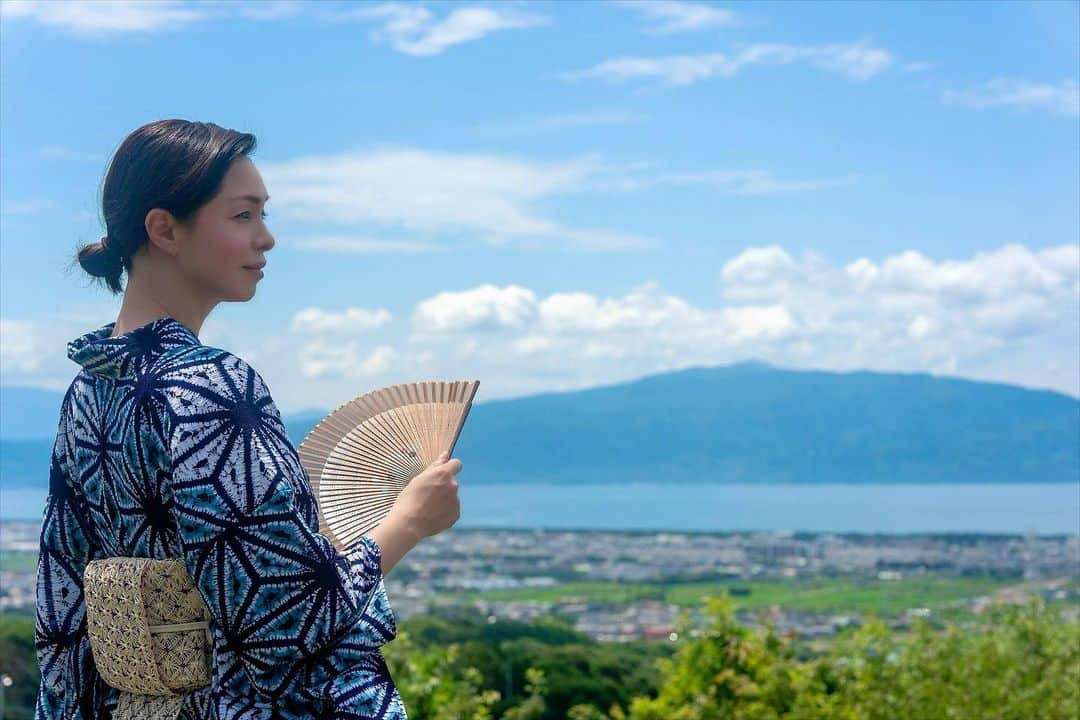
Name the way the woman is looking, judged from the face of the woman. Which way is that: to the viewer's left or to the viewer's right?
to the viewer's right

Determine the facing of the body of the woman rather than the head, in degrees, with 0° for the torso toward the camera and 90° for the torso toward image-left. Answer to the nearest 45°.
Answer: approximately 225°
